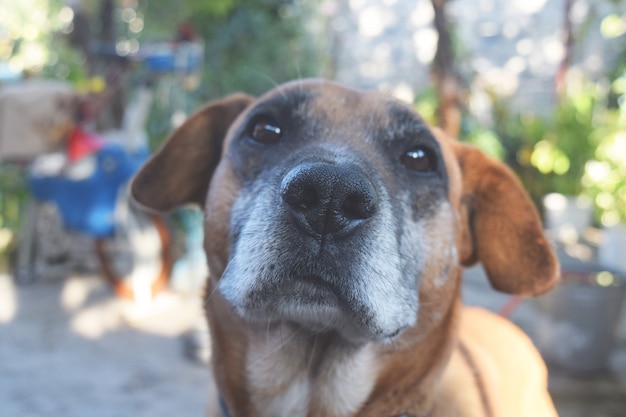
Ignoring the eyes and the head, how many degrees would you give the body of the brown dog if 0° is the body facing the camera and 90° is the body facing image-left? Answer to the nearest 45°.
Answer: approximately 0°

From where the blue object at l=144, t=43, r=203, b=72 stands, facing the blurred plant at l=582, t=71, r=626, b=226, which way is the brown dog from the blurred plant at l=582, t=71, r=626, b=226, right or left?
right

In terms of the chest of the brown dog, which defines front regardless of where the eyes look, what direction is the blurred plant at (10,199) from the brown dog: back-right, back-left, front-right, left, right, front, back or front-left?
back-right

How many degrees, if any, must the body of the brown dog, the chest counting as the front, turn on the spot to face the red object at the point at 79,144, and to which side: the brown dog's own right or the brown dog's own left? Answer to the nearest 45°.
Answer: approximately 135° to the brown dog's own right

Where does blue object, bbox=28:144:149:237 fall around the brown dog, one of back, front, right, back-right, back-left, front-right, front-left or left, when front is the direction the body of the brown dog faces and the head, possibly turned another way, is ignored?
back-right

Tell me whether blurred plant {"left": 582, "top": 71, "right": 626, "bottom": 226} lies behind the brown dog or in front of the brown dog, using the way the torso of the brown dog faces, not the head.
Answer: behind

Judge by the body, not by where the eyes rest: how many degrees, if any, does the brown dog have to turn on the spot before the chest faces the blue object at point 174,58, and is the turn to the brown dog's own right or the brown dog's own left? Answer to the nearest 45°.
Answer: approximately 135° to the brown dog's own right
